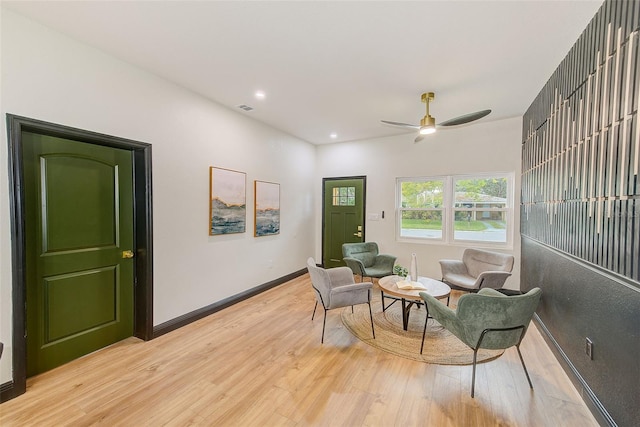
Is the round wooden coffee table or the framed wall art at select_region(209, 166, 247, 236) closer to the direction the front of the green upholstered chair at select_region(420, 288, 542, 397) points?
the round wooden coffee table

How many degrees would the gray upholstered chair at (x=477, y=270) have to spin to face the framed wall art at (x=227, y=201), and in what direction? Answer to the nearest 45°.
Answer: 0° — it already faces it

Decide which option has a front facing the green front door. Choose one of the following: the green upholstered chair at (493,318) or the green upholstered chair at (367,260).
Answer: the green upholstered chair at (493,318)

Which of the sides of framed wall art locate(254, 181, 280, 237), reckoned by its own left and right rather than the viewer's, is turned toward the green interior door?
right

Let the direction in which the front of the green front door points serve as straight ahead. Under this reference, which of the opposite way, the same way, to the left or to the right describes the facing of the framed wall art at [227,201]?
to the left

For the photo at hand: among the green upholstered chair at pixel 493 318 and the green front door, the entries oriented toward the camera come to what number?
1

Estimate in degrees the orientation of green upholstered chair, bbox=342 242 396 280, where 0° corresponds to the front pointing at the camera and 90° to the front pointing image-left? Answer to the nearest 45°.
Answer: approximately 315°

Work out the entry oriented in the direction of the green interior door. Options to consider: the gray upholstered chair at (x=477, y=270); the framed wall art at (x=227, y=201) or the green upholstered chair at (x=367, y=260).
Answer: the gray upholstered chair at (x=477, y=270)

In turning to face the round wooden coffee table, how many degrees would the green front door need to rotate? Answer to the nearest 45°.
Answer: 0° — it already faces it

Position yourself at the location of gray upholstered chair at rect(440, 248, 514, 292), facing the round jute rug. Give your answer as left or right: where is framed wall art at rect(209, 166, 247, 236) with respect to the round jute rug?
right
